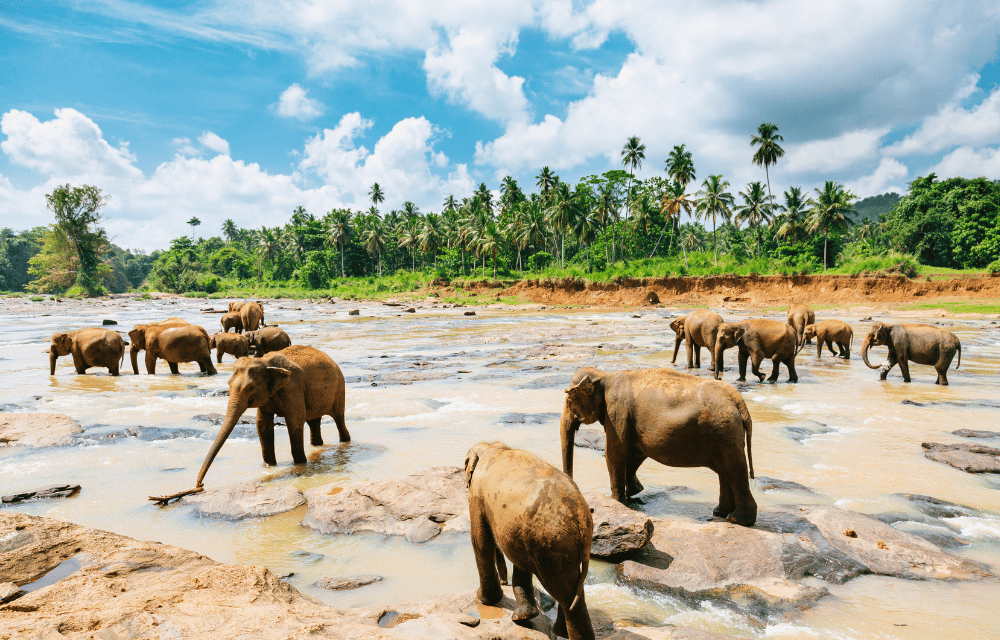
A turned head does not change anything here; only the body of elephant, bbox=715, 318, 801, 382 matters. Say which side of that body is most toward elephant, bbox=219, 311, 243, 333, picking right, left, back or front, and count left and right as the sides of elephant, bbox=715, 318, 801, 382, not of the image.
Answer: front

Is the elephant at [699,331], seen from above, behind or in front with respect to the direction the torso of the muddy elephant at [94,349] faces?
behind

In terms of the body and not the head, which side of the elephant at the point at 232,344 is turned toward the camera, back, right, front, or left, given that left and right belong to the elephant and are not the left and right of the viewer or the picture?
left

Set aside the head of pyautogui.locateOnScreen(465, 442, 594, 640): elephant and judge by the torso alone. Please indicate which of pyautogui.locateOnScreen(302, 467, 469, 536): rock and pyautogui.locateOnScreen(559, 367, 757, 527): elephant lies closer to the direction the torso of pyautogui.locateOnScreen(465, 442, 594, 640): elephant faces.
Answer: the rock

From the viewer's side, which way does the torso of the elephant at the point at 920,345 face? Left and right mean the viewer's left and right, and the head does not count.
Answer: facing to the left of the viewer

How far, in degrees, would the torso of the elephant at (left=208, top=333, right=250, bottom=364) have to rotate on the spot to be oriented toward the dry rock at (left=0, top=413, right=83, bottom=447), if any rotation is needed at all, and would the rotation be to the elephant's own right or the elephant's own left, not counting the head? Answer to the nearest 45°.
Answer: approximately 90° to the elephant's own left

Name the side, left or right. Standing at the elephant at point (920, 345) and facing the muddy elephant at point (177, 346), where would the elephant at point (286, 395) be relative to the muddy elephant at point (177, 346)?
left

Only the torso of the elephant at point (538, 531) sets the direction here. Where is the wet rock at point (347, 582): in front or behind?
in front

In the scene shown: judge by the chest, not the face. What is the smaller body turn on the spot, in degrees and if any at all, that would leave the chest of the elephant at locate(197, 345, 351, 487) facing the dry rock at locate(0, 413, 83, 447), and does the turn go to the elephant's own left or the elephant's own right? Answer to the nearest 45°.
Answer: approximately 90° to the elephant's own right

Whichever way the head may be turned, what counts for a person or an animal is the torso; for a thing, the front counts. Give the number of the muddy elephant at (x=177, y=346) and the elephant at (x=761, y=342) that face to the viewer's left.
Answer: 2

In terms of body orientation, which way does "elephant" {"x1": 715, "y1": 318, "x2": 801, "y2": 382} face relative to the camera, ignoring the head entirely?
to the viewer's left

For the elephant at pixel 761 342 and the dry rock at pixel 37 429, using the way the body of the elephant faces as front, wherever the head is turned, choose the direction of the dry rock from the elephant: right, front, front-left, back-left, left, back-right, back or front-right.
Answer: front-left

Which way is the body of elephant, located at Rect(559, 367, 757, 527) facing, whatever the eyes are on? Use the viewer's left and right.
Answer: facing away from the viewer and to the left of the viewer

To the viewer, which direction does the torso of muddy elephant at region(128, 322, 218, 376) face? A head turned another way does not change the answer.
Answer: to the viewer's left

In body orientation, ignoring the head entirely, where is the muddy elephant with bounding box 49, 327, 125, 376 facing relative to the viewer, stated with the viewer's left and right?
facing to the left of the viewer
